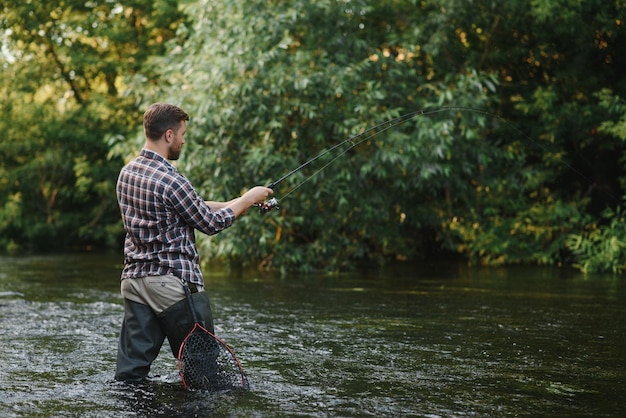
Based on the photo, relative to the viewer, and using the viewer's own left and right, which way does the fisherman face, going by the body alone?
facing away from the viewer and to the right of the viewer

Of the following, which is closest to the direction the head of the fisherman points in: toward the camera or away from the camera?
away from the camera
